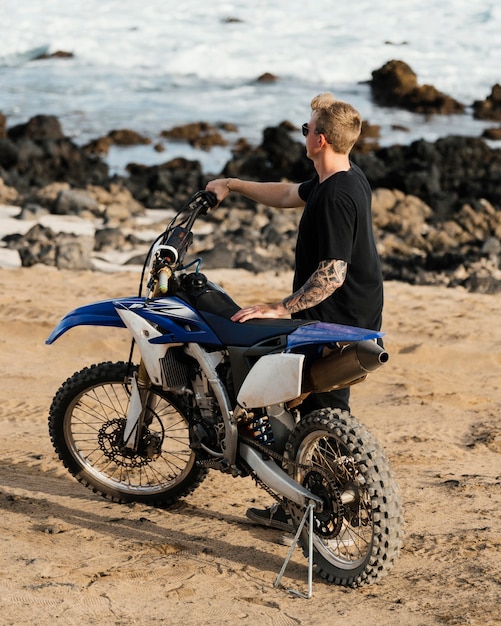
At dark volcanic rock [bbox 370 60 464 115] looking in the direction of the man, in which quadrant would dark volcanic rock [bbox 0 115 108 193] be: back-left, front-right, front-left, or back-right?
front-right

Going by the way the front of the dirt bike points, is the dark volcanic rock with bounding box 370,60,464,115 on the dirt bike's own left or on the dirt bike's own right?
on the dirt bike's own right

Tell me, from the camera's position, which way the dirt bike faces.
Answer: facing away from the viewer and to the left of the viewer

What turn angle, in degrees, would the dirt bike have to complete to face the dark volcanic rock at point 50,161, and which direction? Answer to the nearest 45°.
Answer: approximately 45° to its right
